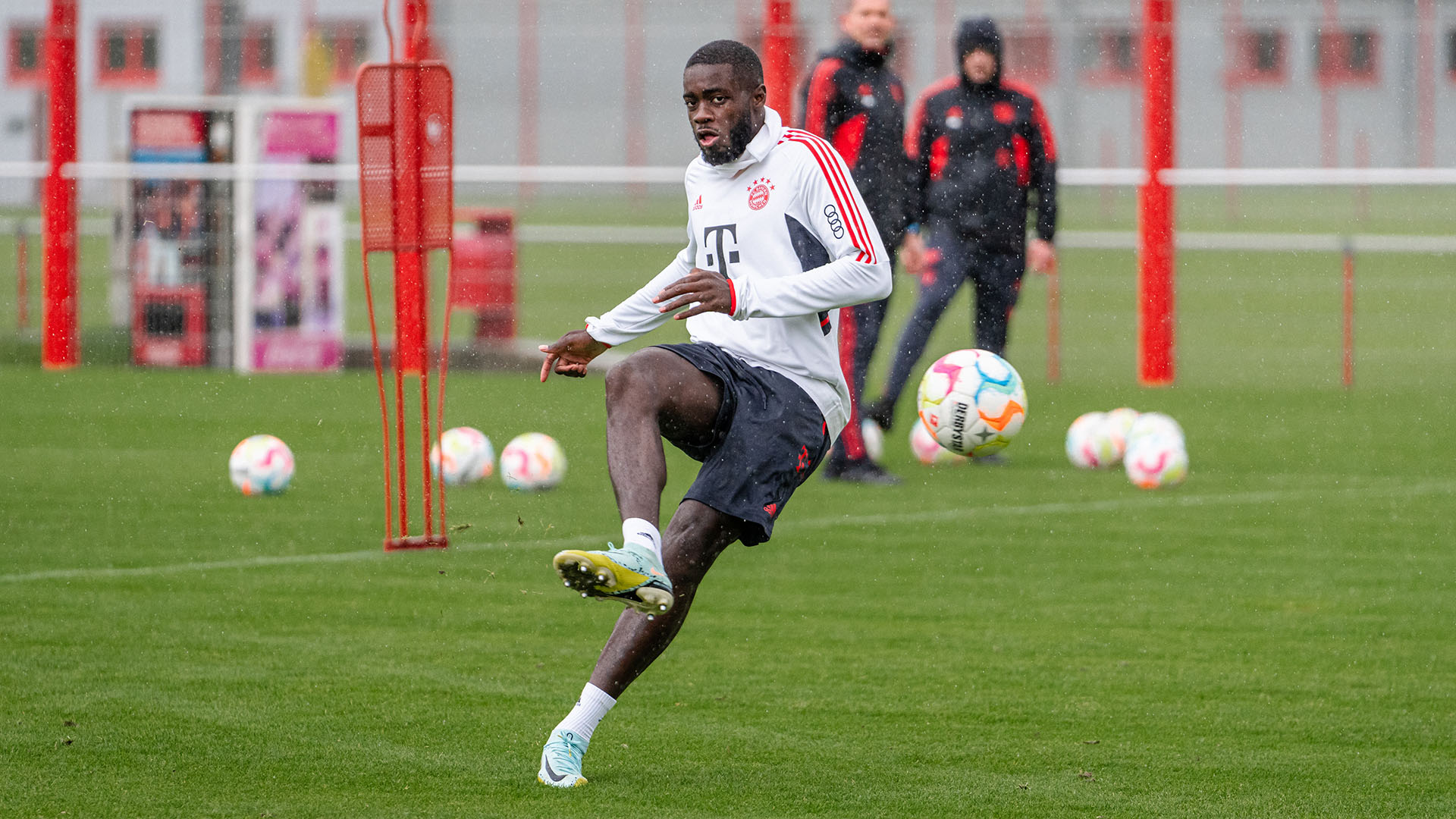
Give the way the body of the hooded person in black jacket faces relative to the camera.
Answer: toward the camera

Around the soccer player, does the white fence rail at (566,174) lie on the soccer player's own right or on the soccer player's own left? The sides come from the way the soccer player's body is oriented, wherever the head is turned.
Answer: on the soccer player's own right

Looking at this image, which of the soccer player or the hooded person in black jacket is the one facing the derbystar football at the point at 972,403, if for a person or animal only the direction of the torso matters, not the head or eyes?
the hooded person in black jacket

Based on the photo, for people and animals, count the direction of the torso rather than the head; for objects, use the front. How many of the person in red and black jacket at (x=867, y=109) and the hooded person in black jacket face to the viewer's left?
0

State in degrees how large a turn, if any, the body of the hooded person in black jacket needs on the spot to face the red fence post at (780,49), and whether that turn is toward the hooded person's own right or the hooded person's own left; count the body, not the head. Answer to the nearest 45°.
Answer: approximately 180°

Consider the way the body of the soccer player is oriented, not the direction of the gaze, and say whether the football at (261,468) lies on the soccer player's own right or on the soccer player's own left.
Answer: on the soccer player's own right

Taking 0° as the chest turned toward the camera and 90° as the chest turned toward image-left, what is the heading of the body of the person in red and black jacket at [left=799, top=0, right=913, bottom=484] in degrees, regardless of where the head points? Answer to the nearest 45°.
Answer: approximately 315°

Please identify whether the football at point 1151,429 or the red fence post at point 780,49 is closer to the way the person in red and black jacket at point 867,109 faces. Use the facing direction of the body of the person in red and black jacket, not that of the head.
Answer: the football

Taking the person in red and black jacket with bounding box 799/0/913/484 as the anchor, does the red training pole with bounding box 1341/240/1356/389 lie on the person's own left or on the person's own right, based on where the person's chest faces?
on the person's own left
